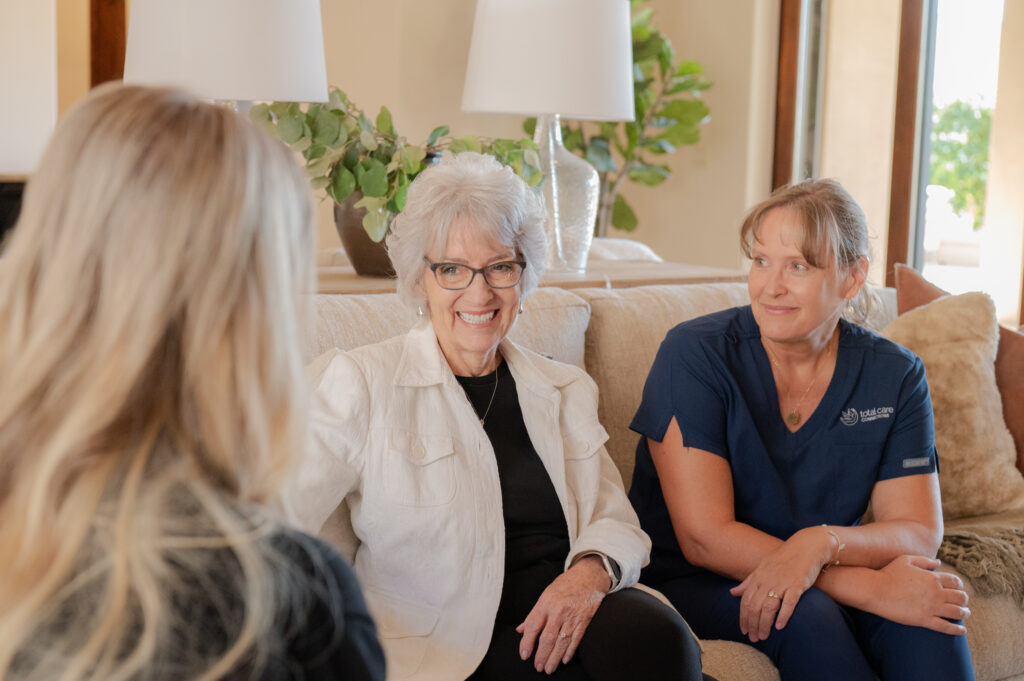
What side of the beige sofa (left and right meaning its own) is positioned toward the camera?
front

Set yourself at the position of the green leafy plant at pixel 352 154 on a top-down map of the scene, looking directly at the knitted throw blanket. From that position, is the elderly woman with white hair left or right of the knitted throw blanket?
right

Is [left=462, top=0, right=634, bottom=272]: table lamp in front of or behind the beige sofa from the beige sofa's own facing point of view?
behind

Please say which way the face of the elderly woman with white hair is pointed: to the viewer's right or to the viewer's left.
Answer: to the viewer's left

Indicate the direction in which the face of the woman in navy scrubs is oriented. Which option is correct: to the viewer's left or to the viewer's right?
to the viewer's left

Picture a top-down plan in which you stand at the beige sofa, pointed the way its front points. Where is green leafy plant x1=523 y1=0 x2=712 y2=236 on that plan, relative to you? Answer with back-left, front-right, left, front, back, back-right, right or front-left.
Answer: back
